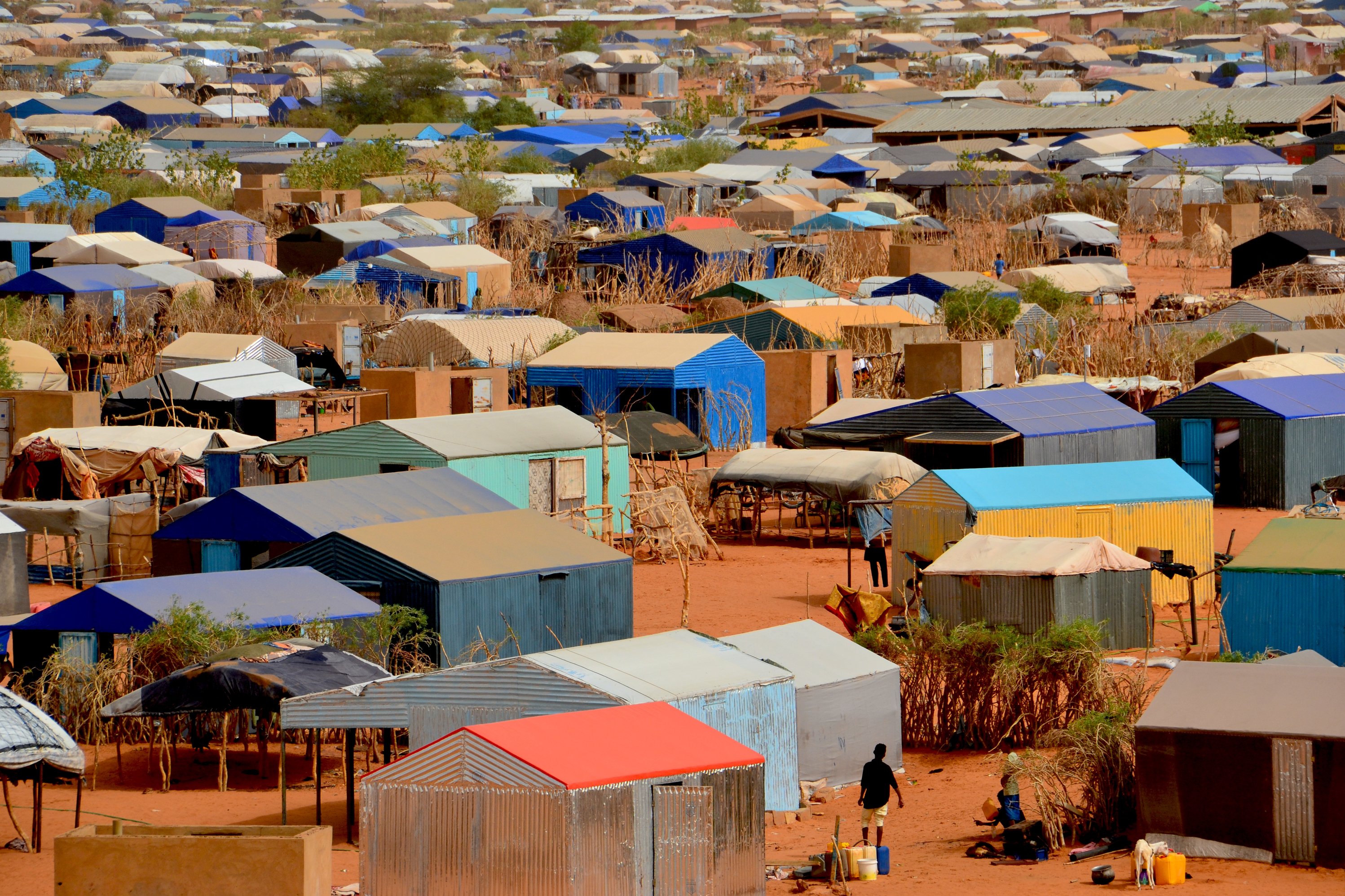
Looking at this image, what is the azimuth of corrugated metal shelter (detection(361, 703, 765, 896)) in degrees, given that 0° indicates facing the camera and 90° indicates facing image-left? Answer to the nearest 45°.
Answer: approximately 315°

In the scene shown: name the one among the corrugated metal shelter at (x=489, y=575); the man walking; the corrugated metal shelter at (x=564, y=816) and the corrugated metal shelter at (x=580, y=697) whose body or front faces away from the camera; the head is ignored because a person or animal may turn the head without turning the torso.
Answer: the man walking

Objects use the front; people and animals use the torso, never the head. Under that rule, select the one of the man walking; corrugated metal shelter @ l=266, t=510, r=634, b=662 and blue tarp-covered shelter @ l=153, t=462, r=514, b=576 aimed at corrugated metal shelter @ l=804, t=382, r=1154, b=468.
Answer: the man walking

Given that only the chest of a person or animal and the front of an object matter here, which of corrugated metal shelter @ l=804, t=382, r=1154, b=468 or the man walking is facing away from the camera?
the man walking

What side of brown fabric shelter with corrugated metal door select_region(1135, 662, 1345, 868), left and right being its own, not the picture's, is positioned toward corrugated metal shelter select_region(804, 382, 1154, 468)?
back

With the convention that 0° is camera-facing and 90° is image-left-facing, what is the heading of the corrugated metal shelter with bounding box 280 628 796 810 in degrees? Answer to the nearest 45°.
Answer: approximately 45°

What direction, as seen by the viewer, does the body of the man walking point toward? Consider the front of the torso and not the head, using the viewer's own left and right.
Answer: facing away from the viewer

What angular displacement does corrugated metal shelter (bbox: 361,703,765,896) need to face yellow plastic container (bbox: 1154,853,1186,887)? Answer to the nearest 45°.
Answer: approximately 45° to its left
